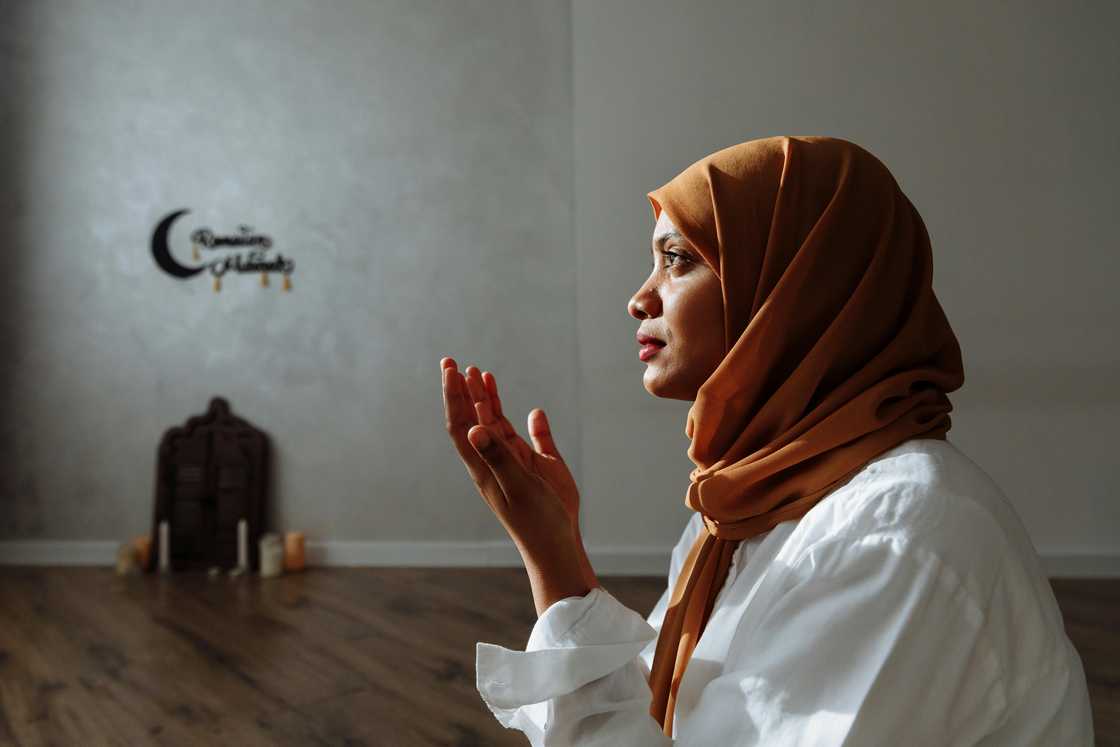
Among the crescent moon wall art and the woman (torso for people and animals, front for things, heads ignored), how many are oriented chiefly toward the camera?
1

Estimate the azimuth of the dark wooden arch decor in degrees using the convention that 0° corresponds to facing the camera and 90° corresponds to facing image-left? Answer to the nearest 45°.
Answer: approximately 0°

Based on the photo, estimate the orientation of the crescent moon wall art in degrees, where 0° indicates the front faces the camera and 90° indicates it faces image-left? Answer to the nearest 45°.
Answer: approximately 0°

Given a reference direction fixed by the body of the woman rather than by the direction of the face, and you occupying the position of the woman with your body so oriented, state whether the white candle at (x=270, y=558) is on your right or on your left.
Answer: on your right

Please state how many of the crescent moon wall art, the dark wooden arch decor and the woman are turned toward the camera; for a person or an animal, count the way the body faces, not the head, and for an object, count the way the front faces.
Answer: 2

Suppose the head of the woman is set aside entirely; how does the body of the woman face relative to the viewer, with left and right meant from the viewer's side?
facing to the left of the viewer
